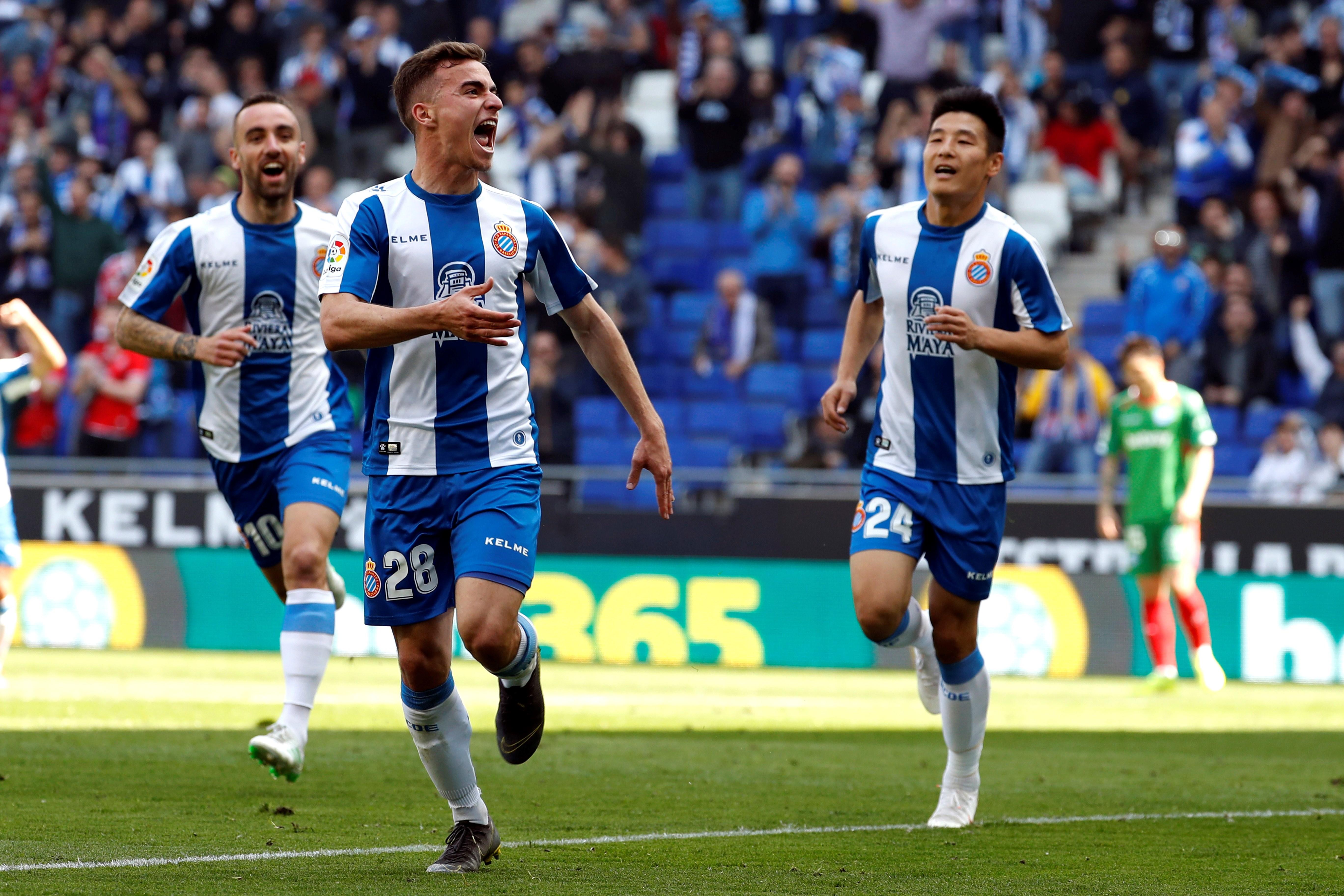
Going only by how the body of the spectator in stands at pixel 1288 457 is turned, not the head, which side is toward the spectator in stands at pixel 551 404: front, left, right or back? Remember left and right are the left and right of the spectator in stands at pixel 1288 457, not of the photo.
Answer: right

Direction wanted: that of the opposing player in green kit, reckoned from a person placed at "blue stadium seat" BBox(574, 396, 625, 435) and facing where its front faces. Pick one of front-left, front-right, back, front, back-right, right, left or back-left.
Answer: front-left

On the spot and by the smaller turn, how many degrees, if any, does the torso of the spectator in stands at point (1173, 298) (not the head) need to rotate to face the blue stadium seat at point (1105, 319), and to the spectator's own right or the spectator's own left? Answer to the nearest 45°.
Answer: approximately 135° to the spectator's own right

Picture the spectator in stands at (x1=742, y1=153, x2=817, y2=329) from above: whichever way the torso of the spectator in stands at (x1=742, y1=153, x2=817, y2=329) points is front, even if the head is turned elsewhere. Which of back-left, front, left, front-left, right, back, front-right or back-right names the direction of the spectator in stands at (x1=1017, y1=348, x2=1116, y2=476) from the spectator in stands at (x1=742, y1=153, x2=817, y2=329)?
front-left

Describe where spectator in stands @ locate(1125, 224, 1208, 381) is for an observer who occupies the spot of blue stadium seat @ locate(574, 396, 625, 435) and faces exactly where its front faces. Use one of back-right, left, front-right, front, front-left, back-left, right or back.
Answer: left

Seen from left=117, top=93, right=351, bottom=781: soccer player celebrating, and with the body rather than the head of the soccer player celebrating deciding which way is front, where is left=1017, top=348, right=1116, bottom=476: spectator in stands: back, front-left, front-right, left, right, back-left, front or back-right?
back-left
